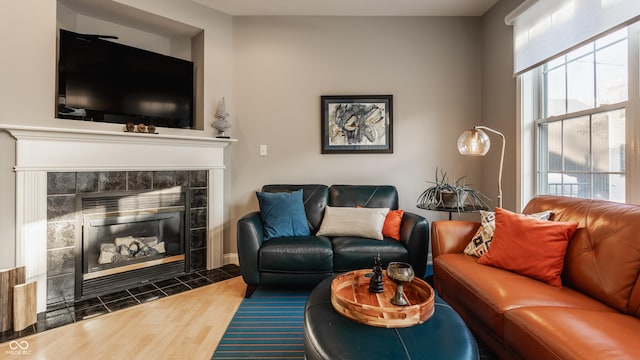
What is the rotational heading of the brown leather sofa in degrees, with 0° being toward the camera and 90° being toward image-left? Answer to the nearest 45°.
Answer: approximately 45°

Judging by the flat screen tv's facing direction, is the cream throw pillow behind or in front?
in front

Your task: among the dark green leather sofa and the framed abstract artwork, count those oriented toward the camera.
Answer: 2

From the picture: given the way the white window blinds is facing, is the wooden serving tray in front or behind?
in front

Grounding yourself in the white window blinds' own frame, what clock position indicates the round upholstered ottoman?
The round upholstered ottoman is roughly at 11 o'clock from the white window blinds.

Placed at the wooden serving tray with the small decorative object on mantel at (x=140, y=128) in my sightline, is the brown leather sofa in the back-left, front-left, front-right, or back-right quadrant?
back-right

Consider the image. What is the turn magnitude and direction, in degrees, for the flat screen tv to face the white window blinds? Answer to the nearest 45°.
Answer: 0° — it already faces it

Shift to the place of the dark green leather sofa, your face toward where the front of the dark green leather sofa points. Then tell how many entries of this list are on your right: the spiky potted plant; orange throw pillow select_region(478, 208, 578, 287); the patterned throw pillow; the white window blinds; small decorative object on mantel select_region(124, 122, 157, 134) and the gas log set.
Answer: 2

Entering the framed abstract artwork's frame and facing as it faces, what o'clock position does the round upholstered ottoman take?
The round upholstered ottoman is roughly at 12 o'clock from the framed abstract artwork.
